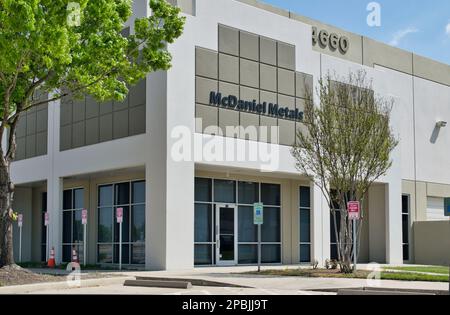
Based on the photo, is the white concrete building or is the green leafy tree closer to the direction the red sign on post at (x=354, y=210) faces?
the green leafy tree

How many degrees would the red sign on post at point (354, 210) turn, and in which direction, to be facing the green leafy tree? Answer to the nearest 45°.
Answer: approximately 45° to its right

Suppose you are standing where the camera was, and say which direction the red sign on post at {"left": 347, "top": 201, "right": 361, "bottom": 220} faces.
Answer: facing the viewer
